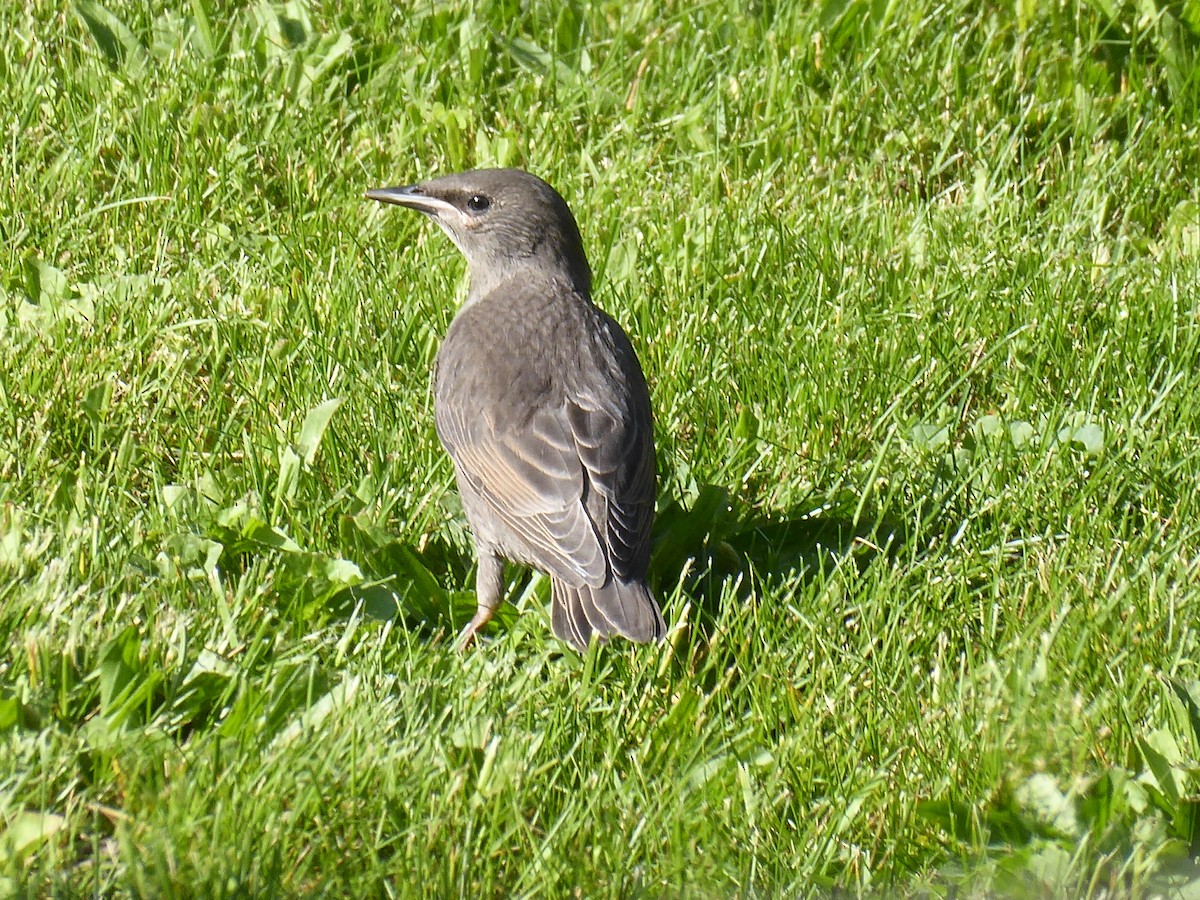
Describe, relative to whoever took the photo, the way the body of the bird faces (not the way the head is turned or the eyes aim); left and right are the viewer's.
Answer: facing away from the viewer and to the left of the viewer
